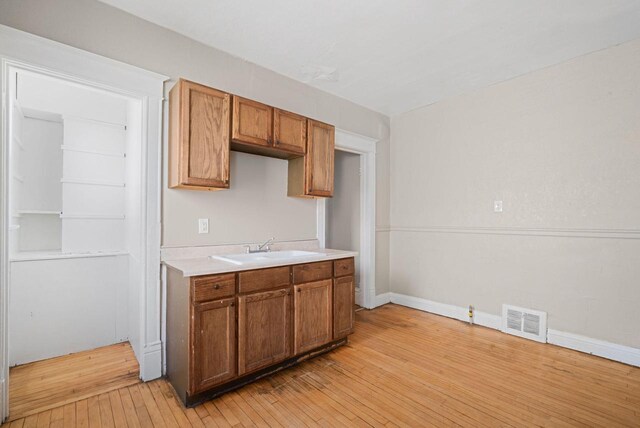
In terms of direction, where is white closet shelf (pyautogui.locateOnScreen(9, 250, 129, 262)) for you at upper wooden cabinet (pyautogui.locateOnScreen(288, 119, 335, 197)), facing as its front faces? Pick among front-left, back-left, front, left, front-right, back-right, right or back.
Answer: back-right

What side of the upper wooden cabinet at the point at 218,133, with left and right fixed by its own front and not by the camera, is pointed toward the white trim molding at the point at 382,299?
left

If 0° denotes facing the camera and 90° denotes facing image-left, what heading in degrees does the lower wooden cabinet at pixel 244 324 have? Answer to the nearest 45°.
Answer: approximately 315°

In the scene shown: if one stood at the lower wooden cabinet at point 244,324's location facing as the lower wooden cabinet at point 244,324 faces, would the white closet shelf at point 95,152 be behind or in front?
behind

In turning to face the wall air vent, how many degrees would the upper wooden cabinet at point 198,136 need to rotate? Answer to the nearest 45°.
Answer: approximately 45° to its left

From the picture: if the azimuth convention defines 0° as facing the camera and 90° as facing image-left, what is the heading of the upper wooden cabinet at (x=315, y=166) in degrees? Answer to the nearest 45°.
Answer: approximately 315°

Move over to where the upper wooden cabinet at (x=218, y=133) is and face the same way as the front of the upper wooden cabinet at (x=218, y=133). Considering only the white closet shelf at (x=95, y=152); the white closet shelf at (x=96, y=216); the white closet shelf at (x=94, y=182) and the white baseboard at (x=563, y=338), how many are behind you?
3

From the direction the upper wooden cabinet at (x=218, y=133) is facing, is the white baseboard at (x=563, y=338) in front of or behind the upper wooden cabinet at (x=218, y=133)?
in front

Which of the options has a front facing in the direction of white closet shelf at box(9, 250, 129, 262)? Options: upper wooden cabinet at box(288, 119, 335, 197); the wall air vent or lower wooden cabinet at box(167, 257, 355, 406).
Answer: the wall air vent

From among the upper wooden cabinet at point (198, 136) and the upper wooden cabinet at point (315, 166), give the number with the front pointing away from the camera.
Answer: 0
